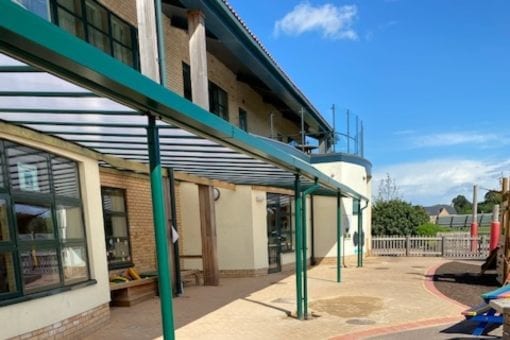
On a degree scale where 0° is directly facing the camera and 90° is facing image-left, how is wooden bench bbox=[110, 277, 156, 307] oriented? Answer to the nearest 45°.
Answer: approximately 315°

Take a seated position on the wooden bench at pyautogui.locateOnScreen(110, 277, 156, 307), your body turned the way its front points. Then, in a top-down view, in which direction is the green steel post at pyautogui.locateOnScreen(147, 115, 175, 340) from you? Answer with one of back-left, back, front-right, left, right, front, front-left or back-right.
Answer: front-right

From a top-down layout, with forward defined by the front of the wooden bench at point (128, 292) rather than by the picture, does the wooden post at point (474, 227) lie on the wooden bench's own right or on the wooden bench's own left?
on the wooden bench's own left

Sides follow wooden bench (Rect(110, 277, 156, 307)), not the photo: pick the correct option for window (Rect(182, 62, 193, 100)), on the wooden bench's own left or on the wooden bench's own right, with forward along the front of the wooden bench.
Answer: on the wooden bench's own left

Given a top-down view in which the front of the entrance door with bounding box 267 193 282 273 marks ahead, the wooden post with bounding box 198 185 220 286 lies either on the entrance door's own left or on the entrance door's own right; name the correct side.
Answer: on the entrance door's own right

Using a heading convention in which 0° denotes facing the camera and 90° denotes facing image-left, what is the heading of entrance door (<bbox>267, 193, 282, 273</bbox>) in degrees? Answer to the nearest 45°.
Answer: approximately 315°

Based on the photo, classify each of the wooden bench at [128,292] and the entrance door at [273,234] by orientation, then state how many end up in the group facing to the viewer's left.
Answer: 0
